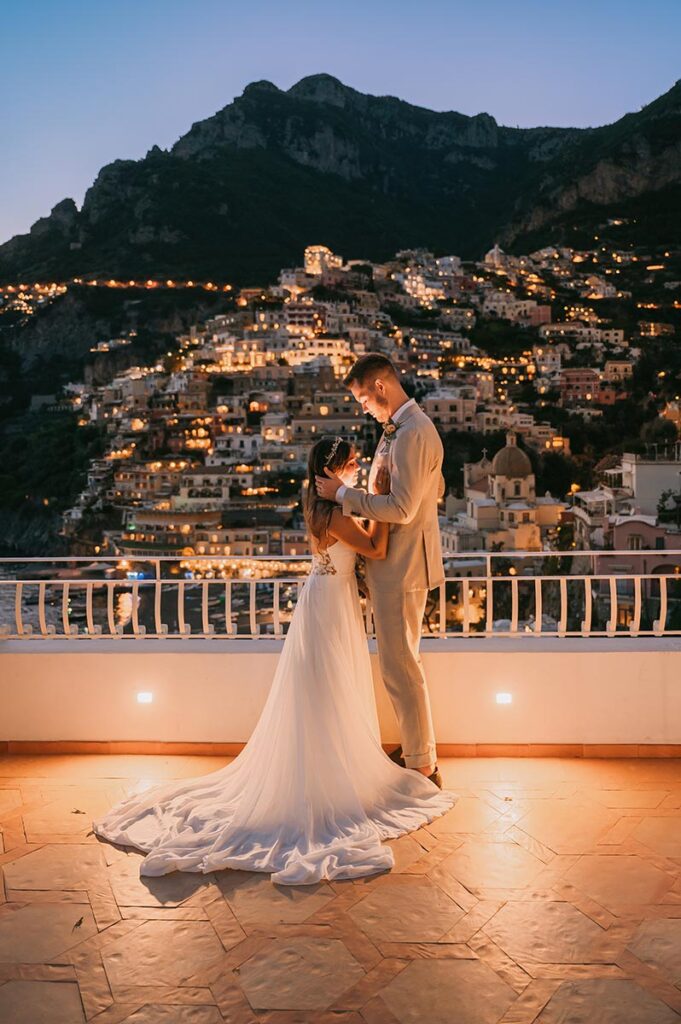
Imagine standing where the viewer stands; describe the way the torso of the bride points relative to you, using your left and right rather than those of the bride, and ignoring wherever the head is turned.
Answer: facing away from the viewer and to the right of the viewer

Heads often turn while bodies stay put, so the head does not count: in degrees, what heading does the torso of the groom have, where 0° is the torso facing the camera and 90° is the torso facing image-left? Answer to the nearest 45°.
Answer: approximately 90°

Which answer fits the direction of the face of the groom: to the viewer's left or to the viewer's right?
to the viewer's left

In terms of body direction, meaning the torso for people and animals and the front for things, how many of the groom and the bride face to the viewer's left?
1

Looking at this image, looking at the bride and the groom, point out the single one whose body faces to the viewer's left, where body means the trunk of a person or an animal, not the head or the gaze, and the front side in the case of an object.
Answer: the groom
